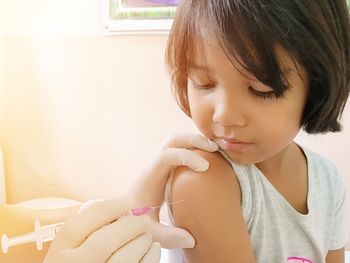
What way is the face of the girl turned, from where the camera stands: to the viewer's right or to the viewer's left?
to the viewer's left

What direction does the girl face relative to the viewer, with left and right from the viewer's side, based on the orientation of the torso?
facing the viewer and to the right of the viewer

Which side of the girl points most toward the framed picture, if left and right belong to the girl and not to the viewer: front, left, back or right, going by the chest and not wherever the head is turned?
back
